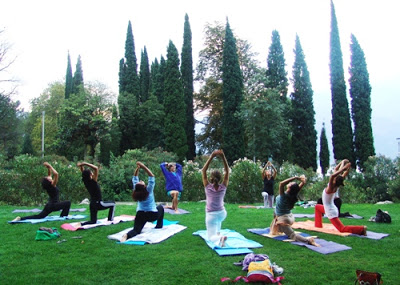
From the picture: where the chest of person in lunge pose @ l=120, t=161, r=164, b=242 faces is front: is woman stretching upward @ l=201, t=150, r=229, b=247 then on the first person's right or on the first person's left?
on the first person's right

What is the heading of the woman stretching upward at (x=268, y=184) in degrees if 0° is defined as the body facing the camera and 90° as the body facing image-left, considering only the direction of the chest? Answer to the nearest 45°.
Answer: approximately 0°

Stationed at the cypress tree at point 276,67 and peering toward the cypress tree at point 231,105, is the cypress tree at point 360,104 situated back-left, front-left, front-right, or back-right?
back-left

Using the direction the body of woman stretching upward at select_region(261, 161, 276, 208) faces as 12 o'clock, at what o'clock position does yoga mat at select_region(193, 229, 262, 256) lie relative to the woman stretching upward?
The yoga mat is roughly at 12 o'clock from the woman stretching upward.

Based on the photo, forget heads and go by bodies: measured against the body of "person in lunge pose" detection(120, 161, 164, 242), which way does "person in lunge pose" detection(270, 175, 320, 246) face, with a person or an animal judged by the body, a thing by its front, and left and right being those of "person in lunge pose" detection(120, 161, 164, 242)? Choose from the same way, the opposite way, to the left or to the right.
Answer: to the left

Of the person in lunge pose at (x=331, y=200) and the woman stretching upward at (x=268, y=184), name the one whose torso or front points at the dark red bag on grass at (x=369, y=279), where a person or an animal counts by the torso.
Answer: the woman stretching upward
